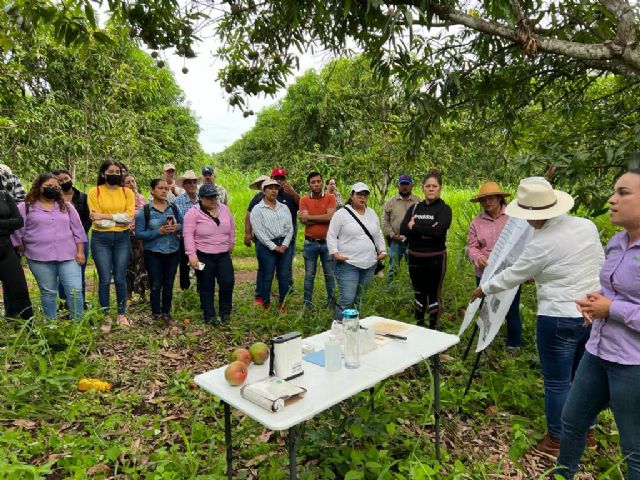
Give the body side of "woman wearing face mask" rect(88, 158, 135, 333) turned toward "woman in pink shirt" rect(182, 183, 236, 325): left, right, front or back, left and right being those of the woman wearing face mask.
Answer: left

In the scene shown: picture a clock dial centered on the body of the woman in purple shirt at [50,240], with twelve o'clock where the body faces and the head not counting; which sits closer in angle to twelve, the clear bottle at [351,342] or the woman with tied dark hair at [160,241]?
the clear bottle

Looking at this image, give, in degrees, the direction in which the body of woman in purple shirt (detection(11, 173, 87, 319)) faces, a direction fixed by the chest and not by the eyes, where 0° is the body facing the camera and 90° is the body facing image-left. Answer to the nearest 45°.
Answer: approximately 0°

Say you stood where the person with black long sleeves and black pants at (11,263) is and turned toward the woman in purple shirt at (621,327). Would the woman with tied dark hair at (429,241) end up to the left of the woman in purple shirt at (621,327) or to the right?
left

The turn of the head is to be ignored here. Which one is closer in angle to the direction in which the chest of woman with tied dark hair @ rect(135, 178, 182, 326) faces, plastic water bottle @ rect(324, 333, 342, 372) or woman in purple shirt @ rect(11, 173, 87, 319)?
the plastic water bottle

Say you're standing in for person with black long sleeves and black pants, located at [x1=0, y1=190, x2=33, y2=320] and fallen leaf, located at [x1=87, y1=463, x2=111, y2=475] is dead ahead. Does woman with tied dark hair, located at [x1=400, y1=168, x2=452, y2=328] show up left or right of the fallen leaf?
left

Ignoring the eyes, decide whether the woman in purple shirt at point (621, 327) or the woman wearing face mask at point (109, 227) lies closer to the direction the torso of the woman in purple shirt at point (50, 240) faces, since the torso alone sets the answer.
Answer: the woman in purple shirt

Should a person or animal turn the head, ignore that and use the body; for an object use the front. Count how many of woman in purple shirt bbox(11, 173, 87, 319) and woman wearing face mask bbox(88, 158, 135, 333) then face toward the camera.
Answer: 2

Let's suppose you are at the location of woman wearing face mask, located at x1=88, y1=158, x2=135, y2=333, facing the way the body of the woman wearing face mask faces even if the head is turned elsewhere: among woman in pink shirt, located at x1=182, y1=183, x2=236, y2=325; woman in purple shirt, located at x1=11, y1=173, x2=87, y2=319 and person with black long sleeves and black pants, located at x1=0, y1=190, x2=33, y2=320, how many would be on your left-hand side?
1

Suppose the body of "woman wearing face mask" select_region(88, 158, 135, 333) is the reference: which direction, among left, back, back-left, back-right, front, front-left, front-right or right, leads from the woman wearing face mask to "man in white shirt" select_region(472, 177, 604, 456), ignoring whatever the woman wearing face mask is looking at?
front-left
